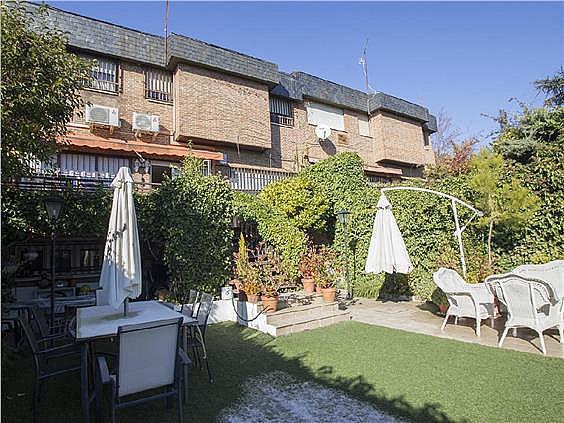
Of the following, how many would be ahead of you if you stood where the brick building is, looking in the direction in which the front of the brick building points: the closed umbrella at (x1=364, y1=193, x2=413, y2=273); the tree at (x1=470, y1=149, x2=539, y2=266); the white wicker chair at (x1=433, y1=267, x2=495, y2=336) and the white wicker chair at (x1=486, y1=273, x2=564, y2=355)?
4

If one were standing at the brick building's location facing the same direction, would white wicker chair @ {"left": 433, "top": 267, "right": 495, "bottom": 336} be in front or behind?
in front

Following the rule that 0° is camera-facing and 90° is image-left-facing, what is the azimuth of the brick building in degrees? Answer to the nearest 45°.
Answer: approximately 315°

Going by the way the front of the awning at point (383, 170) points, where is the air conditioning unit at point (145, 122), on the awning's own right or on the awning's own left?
on the awning's own right

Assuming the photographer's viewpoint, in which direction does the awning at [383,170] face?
facing the viewer and to the right of the viewer

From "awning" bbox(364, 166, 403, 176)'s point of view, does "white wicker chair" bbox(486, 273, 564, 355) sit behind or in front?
in front

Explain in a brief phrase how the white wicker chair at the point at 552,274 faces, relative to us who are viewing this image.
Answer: facing the viewer and to the left of the viewer

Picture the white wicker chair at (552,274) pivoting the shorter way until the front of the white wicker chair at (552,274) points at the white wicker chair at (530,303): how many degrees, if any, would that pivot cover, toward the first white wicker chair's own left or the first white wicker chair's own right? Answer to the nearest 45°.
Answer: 0° — it already faces it

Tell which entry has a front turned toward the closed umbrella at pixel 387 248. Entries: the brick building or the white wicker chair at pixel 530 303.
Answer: the brick building

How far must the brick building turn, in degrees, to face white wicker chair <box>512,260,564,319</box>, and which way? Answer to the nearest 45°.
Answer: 0° — it already faces it
